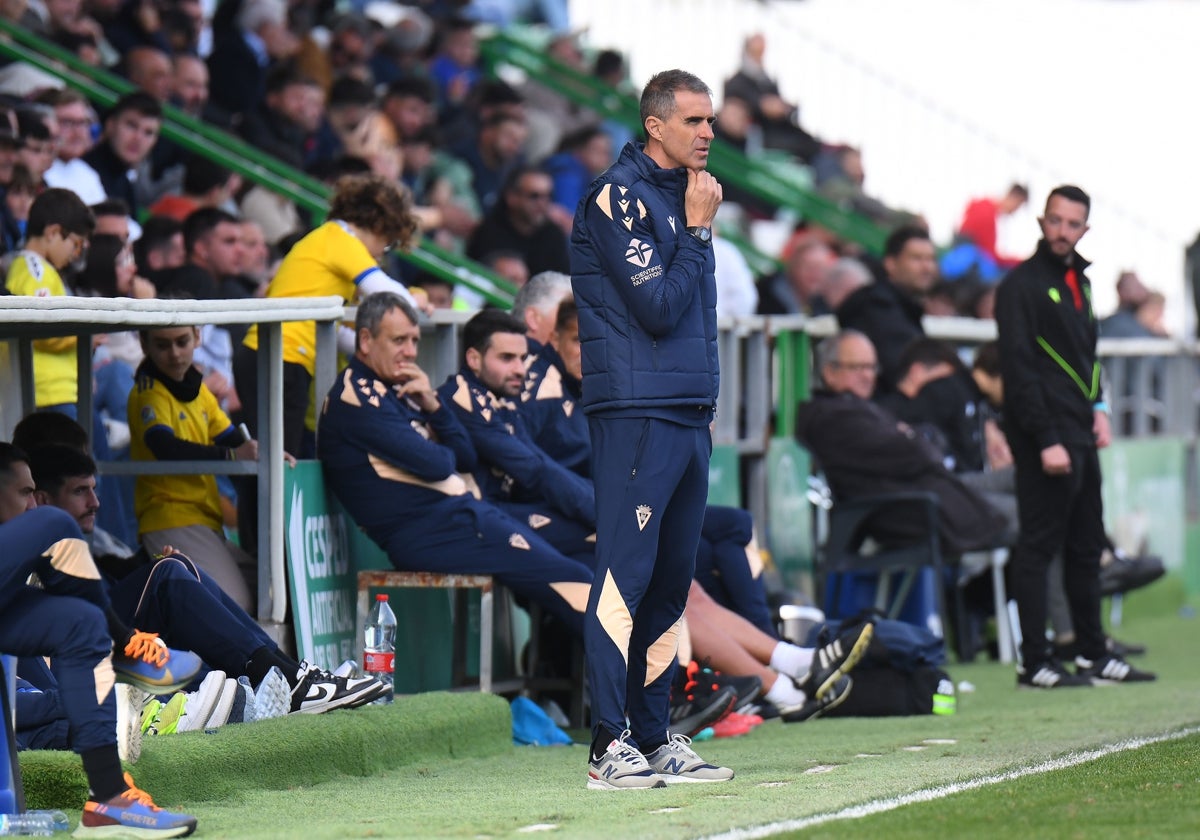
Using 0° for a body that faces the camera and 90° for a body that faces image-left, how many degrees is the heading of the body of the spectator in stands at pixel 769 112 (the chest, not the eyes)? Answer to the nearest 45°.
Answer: approximately 315°

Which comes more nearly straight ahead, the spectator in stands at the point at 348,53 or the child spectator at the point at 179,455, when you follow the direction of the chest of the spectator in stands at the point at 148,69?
the child spectator

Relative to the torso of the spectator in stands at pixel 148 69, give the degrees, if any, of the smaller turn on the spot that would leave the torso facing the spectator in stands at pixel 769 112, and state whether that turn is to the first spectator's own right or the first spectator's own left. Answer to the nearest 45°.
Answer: approximately 90° to the first spectator's own left
